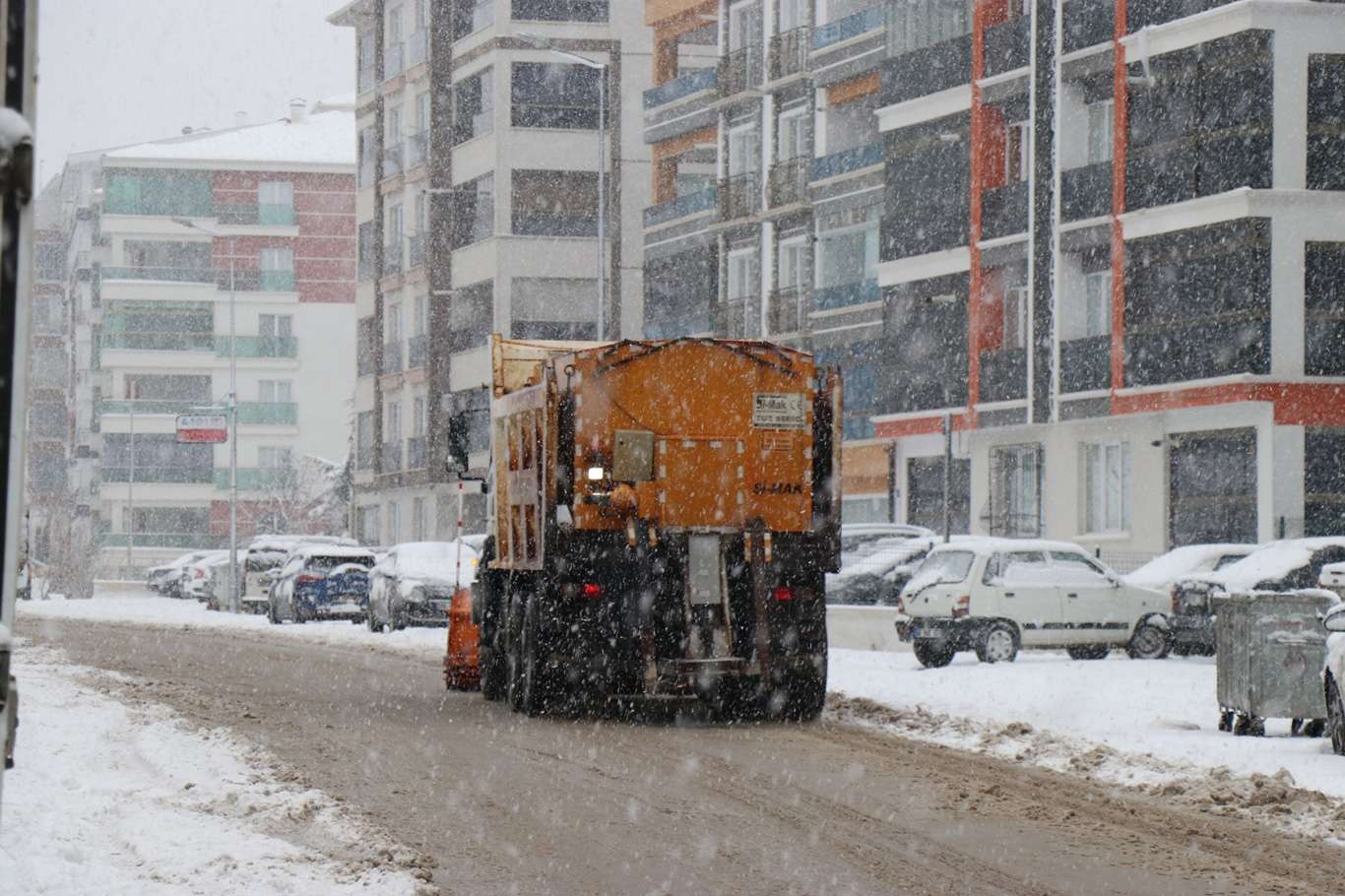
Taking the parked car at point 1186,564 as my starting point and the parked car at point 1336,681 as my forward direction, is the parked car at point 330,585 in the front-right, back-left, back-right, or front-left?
back-right

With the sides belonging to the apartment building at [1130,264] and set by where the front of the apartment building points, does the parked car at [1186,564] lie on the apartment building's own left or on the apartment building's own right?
on the apartment building's own left

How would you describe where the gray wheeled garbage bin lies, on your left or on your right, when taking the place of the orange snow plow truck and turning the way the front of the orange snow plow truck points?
on your right

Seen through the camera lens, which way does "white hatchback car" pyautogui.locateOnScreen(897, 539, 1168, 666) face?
facing away from the viewer and to the right of the viewer

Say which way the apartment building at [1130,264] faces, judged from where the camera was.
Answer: facing the viewer and to the left of the viewer

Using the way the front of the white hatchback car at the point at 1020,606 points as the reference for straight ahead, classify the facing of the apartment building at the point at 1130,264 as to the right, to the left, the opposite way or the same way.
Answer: the opposite way

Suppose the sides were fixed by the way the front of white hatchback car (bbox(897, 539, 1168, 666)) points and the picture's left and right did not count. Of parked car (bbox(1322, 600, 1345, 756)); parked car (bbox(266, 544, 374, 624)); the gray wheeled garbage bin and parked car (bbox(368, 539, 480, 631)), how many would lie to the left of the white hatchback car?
2

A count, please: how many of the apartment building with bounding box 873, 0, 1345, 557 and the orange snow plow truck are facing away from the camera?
1

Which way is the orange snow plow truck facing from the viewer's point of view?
away from the camera

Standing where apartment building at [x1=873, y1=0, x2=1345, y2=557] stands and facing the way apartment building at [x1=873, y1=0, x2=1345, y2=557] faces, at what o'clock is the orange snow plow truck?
The orange snow plow truck is roughly at 11 o'clock from the apartment building.

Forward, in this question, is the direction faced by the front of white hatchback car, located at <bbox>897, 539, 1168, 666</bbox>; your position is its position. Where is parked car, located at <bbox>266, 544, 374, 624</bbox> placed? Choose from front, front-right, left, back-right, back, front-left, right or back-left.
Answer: left

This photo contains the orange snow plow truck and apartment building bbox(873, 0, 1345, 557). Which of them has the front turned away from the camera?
the orange snow plow truck

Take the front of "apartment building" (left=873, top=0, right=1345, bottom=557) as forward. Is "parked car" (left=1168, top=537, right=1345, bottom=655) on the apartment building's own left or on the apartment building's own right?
on the apartment building's own left

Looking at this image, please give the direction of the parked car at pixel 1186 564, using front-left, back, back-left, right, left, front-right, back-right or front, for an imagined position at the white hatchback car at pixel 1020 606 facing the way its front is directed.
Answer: front

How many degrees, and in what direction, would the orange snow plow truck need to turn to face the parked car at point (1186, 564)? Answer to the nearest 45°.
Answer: approximately 45° to its right

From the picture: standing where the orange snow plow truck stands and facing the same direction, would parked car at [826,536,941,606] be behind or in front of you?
in front

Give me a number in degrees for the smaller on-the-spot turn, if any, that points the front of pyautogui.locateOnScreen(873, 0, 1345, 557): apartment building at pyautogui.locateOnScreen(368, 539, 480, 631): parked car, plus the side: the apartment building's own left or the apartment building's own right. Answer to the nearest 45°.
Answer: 0° — it already faces it
